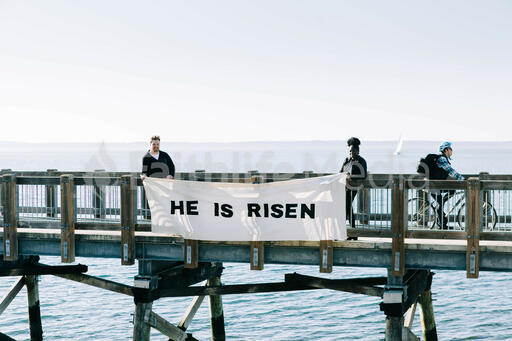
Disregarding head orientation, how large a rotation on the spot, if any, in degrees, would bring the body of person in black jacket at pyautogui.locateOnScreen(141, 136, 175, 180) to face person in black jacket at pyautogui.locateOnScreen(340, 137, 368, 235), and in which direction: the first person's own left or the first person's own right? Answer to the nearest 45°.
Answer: approximately 90° to the first person's own left

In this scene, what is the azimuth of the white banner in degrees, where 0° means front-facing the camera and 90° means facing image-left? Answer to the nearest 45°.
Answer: approximately 0°

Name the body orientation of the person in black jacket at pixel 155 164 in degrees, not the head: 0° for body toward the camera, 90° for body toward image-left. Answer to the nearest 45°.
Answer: approximately 0°
